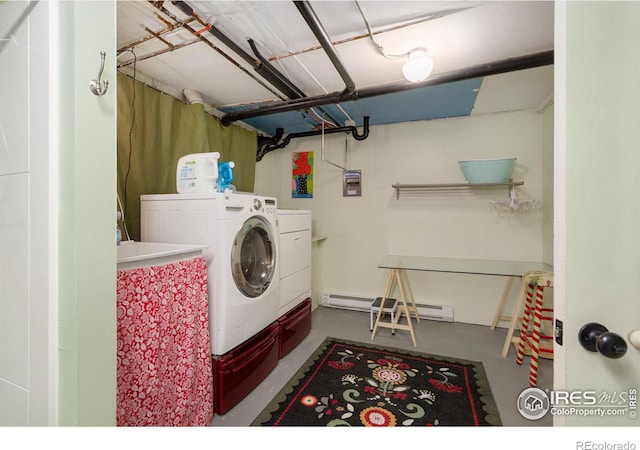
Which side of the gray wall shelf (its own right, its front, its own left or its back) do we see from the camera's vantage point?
front

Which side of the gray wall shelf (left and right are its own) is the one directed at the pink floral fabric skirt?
front

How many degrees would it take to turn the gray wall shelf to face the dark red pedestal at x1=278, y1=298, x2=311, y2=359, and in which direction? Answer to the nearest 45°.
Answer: approximately 45° to its right

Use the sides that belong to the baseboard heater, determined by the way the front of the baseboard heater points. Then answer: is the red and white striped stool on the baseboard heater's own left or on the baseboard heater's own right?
on the baseboard heater's own left

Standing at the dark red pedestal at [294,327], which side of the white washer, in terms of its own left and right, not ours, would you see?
left

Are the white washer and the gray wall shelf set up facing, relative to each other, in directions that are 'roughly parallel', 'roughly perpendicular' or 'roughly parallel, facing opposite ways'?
roughly perpendicular

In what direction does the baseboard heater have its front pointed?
toward the camera

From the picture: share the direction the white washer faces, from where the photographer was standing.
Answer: facing the viewer and to the right of the viewer

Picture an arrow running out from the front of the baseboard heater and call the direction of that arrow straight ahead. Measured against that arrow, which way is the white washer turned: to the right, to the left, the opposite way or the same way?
to the left

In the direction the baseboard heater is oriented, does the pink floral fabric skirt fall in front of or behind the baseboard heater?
in front

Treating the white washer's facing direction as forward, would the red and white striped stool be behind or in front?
in front

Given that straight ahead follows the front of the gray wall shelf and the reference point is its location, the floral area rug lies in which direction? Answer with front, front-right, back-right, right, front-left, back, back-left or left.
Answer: front

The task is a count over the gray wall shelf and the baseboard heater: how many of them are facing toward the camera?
2
